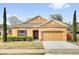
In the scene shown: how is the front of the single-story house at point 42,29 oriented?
toward the camera

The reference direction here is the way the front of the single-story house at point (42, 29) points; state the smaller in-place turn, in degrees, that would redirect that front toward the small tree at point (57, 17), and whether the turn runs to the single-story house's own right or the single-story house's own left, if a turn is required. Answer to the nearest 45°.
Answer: approximately 90° to the single-story house's own left
